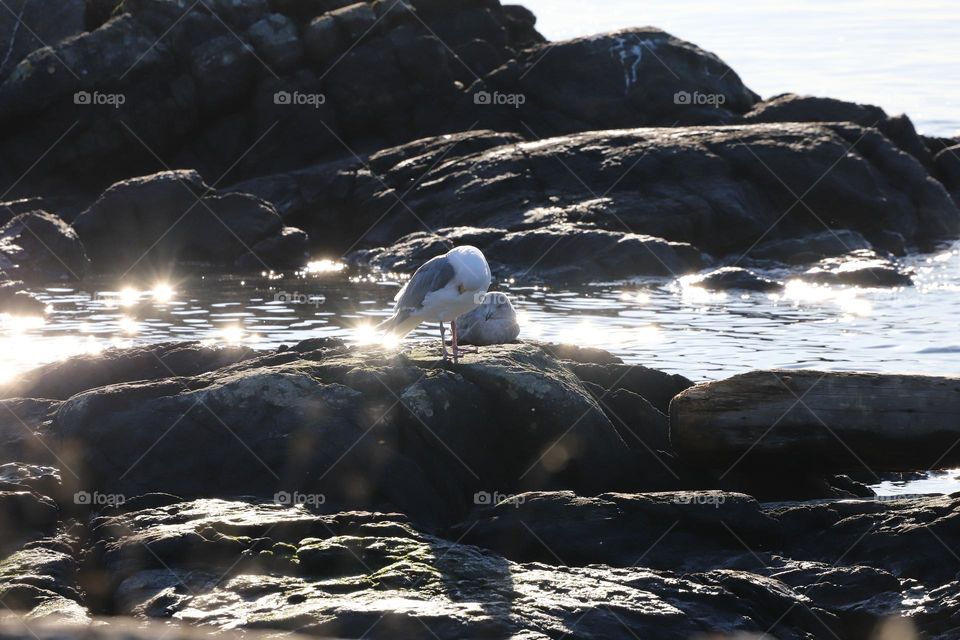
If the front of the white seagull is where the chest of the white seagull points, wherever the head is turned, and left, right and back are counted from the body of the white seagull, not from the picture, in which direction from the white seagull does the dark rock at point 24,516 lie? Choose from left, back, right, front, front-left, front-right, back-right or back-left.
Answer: back-right

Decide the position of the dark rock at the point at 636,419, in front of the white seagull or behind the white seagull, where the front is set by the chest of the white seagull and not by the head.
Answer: in front

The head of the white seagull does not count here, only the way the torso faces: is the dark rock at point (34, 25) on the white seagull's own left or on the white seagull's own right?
on the white seagull's own left

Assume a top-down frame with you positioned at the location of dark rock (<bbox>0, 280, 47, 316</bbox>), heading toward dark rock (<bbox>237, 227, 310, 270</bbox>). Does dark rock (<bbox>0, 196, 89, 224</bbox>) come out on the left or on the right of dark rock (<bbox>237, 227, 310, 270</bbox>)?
left

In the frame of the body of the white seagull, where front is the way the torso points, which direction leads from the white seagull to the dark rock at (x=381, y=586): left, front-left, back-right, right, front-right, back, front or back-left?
right

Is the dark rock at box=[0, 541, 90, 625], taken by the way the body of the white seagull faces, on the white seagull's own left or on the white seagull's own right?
on the white seagull's own right

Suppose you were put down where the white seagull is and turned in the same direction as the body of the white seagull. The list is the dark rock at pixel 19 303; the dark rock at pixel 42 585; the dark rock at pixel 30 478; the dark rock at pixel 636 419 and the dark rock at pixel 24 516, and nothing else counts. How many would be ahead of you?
1

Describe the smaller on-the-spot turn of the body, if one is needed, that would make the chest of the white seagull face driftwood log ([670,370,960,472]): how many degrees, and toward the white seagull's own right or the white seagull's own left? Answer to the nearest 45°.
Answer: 0° — it already faces it

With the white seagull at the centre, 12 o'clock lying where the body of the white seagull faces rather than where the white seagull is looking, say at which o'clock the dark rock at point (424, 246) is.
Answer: The dark rock is roughly at 9 o'clock from the white seagull.

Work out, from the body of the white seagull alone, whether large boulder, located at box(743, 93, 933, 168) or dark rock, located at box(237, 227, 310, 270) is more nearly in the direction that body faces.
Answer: the large boulder

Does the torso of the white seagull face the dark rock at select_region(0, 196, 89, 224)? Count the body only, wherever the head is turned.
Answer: no

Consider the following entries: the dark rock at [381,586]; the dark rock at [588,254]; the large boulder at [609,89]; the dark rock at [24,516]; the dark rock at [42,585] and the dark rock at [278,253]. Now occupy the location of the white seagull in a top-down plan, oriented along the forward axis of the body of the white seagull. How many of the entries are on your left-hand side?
3

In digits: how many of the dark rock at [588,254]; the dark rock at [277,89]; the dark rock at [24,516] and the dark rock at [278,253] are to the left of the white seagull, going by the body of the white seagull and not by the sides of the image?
3

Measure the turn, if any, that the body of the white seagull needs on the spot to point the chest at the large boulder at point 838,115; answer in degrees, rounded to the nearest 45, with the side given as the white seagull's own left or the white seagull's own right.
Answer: approximately 45° to the white seagull's own left

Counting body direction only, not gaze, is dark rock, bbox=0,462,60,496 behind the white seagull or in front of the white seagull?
behind

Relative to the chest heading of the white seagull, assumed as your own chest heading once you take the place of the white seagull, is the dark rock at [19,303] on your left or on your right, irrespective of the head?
on your left

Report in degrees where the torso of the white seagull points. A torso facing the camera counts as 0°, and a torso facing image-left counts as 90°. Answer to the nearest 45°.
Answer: approximately 270°

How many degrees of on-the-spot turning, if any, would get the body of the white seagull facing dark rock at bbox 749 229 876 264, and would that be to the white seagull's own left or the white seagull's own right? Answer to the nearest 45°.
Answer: approximately 45° to the white seagull's own left

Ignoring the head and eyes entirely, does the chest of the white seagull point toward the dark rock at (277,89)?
no
